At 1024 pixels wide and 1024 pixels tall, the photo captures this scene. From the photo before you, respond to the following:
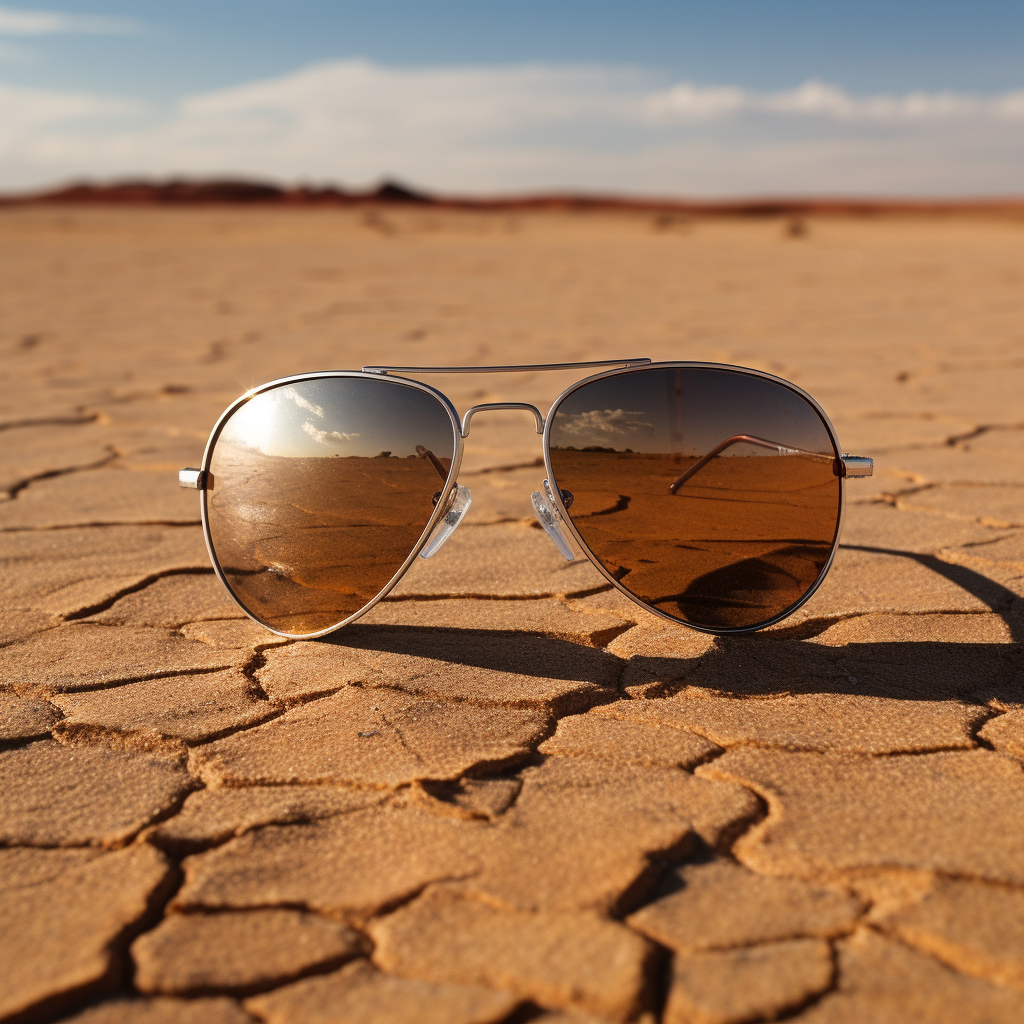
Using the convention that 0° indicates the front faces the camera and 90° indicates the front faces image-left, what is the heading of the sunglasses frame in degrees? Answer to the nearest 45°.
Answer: approximately 0°
